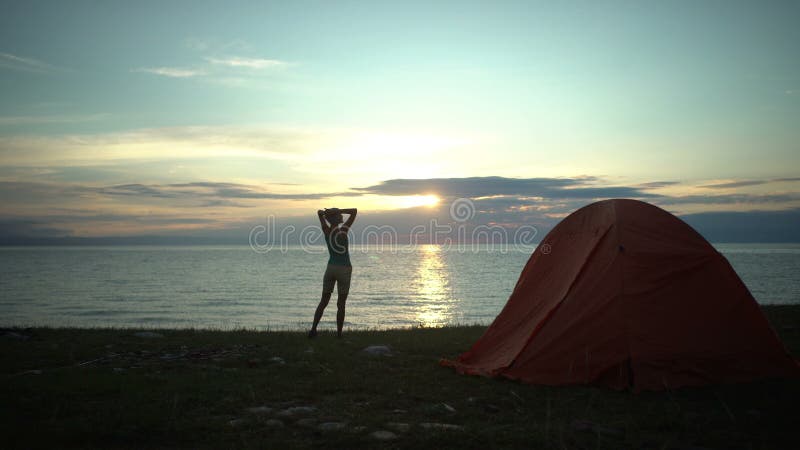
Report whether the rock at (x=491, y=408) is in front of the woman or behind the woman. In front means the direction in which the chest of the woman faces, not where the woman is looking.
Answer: behind

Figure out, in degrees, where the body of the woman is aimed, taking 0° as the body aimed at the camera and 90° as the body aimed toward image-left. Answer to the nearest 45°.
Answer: approximately 180°

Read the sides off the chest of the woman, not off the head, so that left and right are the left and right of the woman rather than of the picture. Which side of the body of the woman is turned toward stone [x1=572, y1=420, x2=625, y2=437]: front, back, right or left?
back

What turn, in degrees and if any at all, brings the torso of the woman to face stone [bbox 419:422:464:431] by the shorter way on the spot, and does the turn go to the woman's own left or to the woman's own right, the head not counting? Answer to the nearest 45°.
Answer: approximately 180°

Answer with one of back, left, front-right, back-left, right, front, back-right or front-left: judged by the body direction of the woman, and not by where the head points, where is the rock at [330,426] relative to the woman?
back

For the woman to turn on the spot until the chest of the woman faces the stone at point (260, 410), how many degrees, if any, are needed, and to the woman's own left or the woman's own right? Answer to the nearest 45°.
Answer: approximately 180°

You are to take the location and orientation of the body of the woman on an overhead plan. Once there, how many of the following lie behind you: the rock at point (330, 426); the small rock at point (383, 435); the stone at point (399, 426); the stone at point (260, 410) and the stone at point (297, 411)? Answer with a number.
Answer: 5

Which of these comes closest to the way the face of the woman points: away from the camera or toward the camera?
away from the camera

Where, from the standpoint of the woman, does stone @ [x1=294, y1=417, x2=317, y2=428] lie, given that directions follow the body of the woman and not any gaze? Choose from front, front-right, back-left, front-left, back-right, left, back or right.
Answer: back

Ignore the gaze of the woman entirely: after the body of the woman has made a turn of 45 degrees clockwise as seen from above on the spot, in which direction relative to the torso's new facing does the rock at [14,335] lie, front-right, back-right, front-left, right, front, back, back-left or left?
back-left

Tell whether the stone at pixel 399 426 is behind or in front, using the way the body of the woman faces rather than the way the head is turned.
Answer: behind

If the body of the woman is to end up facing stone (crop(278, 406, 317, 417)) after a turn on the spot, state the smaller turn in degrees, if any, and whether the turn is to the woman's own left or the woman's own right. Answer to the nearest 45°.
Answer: approximately 180°
